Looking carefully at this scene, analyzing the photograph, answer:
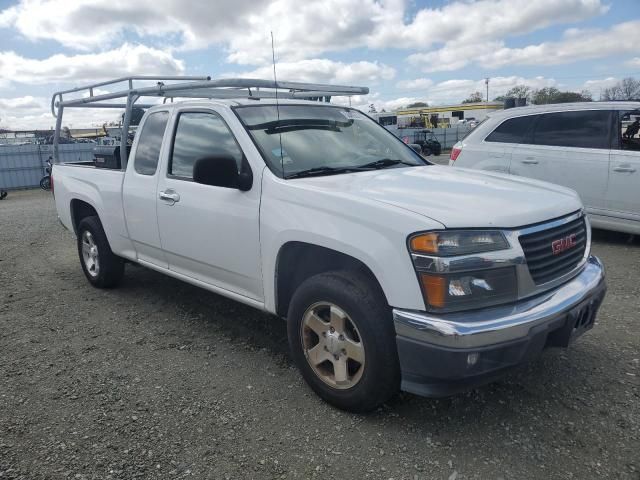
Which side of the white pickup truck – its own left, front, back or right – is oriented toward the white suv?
left

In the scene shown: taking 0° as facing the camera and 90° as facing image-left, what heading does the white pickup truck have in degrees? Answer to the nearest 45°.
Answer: approximately 315°
